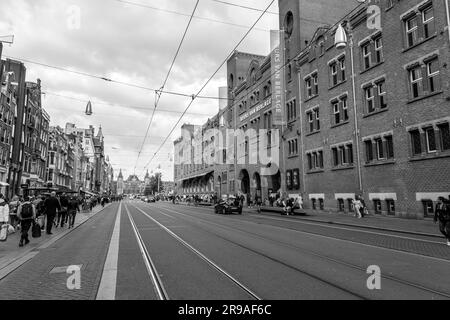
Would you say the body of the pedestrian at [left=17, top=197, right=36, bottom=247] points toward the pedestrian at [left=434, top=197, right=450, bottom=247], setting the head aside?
no

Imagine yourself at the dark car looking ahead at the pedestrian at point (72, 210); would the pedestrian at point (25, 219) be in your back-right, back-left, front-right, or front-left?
front-left

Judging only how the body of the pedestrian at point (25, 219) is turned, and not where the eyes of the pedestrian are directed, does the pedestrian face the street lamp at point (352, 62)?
no

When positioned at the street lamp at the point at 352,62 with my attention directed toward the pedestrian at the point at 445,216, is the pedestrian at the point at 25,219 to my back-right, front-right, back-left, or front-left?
front-right
